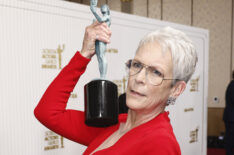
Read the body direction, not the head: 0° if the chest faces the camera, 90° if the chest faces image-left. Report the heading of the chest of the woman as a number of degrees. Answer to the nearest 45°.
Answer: approximately 45°
